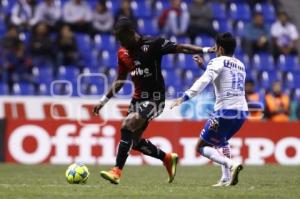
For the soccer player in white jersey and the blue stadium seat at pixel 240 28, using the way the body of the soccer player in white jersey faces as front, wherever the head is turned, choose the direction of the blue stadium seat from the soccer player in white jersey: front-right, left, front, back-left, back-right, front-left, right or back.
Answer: front-right

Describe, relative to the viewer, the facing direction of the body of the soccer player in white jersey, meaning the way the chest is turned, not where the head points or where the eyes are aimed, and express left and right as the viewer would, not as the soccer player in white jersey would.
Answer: facing away from the viewer and to the left of the viewer

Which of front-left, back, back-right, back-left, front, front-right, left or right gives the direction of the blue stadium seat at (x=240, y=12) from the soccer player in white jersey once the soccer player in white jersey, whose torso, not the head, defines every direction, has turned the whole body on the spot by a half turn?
back-left

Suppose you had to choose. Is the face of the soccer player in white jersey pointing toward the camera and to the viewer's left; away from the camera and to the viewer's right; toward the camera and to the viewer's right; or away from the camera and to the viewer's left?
away from the camera and to the viewer's left

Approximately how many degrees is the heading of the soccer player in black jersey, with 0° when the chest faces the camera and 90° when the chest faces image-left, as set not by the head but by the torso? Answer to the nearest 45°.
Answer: approximately 45°

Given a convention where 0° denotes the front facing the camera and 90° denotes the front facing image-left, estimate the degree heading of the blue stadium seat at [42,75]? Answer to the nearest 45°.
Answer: approximately 0°

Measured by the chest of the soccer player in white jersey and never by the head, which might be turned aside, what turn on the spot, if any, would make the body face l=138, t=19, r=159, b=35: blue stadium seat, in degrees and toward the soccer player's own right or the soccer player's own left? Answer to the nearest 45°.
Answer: approximately 45° to the soccer player's own right

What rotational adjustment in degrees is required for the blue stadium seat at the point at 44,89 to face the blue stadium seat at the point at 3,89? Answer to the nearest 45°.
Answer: approximately 90° to its right

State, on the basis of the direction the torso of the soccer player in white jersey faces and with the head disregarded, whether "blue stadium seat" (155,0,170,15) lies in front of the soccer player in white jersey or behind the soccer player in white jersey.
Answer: in front

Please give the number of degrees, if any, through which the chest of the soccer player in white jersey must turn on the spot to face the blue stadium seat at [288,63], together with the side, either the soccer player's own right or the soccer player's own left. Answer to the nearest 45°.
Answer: approximately 45° to the soccer player's own right

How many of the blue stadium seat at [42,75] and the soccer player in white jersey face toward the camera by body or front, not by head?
1
